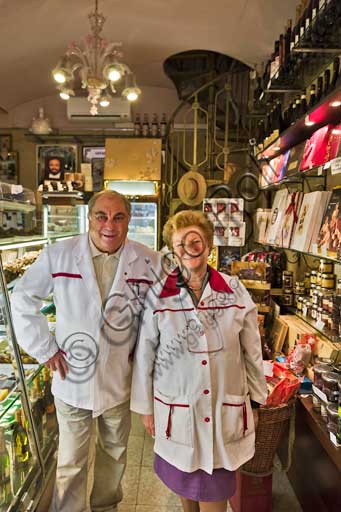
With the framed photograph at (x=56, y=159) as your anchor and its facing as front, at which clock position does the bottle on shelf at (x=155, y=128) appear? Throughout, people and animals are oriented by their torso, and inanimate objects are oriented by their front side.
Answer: The bottle on shelf is roughly at 10 o'clock from the framed photograph.

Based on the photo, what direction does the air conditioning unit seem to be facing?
toward the camera

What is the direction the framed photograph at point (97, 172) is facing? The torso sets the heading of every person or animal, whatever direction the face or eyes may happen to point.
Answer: toward the camera

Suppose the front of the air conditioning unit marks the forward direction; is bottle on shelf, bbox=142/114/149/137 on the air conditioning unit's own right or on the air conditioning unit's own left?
on the air conditioning unit's own left

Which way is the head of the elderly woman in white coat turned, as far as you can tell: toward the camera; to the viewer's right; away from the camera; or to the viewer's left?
toward the camera

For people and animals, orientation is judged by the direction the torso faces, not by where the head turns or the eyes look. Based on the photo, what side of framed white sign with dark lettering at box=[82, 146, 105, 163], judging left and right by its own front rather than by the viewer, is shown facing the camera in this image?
front

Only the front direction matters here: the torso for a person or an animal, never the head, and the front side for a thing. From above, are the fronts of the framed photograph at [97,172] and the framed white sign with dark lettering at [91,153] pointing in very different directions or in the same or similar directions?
same or similar directions

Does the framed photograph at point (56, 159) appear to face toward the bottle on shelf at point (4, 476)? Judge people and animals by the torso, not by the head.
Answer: yes

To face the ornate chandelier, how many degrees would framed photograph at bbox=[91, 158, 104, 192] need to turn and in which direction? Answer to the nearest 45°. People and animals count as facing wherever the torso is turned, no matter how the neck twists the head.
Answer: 0° — it already faces it

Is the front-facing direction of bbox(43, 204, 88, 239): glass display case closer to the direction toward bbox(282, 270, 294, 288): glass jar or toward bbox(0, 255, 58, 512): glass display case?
the glass display case

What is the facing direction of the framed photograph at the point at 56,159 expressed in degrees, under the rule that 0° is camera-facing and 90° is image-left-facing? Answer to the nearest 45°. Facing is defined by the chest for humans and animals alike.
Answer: approximately 0°

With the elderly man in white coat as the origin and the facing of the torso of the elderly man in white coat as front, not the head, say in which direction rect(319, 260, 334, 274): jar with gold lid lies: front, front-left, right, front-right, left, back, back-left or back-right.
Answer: left

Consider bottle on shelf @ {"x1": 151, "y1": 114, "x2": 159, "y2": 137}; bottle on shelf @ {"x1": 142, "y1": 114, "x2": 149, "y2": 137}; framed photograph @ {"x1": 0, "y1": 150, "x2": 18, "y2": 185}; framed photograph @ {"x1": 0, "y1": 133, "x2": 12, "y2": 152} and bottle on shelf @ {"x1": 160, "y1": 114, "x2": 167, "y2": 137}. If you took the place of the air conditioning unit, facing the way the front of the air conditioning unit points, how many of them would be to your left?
3

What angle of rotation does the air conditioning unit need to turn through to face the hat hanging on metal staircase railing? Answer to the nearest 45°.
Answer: approximately 45° to its left

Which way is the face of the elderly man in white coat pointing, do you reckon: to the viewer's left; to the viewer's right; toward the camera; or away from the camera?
toward the camera

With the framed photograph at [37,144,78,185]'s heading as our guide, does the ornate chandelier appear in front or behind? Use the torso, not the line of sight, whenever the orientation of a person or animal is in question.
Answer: in front

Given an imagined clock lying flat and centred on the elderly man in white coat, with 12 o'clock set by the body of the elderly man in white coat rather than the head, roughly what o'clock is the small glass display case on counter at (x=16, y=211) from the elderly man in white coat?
The small glass display case on counter is roughly at 5 o'clock from the elderly man in white coat.

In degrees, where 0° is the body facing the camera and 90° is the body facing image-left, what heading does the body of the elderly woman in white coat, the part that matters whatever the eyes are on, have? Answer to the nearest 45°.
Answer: approximately 0°
